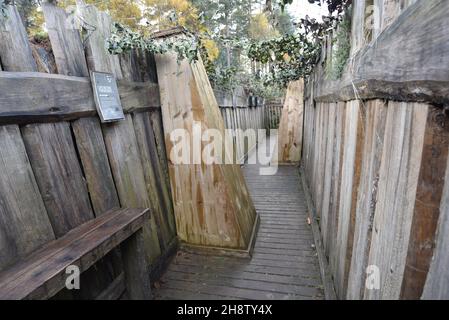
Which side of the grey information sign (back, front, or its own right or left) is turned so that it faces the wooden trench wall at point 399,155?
front

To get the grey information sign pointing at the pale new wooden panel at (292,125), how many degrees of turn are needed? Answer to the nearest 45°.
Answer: approximately 90° to its left

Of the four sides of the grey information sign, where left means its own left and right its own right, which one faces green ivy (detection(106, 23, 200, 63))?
left

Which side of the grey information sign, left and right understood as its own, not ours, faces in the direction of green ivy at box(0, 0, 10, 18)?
right

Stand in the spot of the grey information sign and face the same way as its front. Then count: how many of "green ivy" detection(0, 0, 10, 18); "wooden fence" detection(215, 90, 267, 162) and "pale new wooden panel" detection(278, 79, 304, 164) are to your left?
2

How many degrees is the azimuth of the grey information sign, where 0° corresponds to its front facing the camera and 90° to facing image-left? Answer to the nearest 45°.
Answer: approximately 315°

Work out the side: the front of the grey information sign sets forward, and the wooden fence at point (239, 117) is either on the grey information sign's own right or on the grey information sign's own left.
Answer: on the grey information sign's own left
